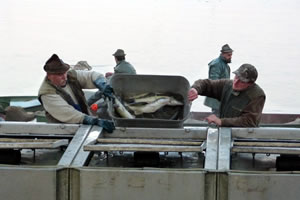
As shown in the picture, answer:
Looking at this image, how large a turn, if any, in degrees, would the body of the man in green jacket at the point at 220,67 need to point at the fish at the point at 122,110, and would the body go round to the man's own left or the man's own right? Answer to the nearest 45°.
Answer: approximately 90° to the man's own right

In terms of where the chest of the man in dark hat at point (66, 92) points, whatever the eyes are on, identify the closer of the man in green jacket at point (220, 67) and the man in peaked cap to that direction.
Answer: the man in peaked cap

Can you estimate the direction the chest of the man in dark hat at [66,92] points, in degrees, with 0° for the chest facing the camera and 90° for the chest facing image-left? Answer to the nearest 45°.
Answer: approximately 315°

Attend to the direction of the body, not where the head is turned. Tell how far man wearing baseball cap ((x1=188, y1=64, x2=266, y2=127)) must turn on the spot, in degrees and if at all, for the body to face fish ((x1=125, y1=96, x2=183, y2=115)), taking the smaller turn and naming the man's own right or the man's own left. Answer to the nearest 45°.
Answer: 0° — they already face it

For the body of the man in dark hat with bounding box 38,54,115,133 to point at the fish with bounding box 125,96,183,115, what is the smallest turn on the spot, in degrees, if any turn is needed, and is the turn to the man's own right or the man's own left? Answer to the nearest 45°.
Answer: approximately 45° to the man's own left

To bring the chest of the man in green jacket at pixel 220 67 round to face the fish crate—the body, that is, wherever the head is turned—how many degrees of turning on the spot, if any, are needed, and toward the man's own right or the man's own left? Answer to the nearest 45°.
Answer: approximately 90° to the man's own right

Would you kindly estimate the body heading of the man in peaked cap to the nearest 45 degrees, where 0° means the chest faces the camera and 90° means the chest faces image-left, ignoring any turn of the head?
approximately 45°

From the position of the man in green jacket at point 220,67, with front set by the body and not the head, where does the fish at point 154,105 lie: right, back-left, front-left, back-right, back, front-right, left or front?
right
